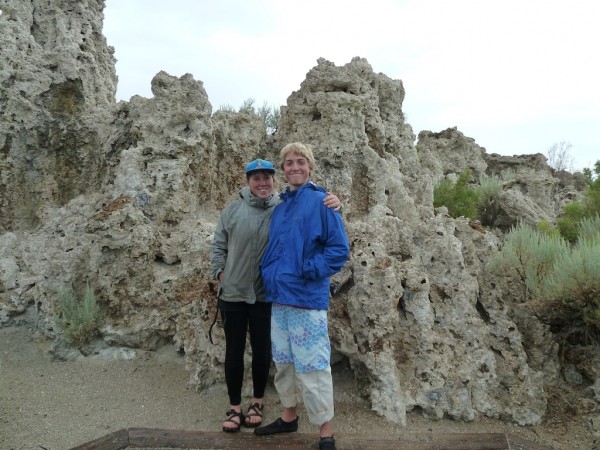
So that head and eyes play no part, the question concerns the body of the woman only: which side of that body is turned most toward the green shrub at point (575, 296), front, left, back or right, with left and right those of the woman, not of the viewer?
left

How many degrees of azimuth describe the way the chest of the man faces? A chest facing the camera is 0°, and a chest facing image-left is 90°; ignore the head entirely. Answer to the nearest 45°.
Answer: approximately 45°

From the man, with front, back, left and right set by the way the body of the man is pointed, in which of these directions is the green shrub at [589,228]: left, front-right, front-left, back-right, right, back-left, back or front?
back

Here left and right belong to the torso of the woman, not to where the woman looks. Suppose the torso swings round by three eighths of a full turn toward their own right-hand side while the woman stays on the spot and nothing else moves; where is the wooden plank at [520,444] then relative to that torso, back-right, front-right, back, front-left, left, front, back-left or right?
back-right

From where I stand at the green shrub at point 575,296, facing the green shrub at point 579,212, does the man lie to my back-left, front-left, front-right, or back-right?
back-left

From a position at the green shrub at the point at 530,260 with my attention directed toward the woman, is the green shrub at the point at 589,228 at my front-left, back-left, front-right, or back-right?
back-right

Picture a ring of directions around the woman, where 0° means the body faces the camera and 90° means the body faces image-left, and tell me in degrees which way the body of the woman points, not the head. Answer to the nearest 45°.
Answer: approximately 0°

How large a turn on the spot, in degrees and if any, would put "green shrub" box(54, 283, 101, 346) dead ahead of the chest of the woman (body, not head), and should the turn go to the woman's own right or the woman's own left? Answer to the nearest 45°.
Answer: approximately 135° to the woman's own right

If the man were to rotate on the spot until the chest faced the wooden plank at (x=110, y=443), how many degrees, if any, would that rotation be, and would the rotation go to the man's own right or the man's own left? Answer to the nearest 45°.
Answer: approximately 45° to the man's own right

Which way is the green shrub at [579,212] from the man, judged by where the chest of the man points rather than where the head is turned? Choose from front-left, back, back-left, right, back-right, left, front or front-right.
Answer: back

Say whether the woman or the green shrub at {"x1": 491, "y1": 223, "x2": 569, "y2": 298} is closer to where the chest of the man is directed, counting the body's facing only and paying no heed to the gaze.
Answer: the woman
